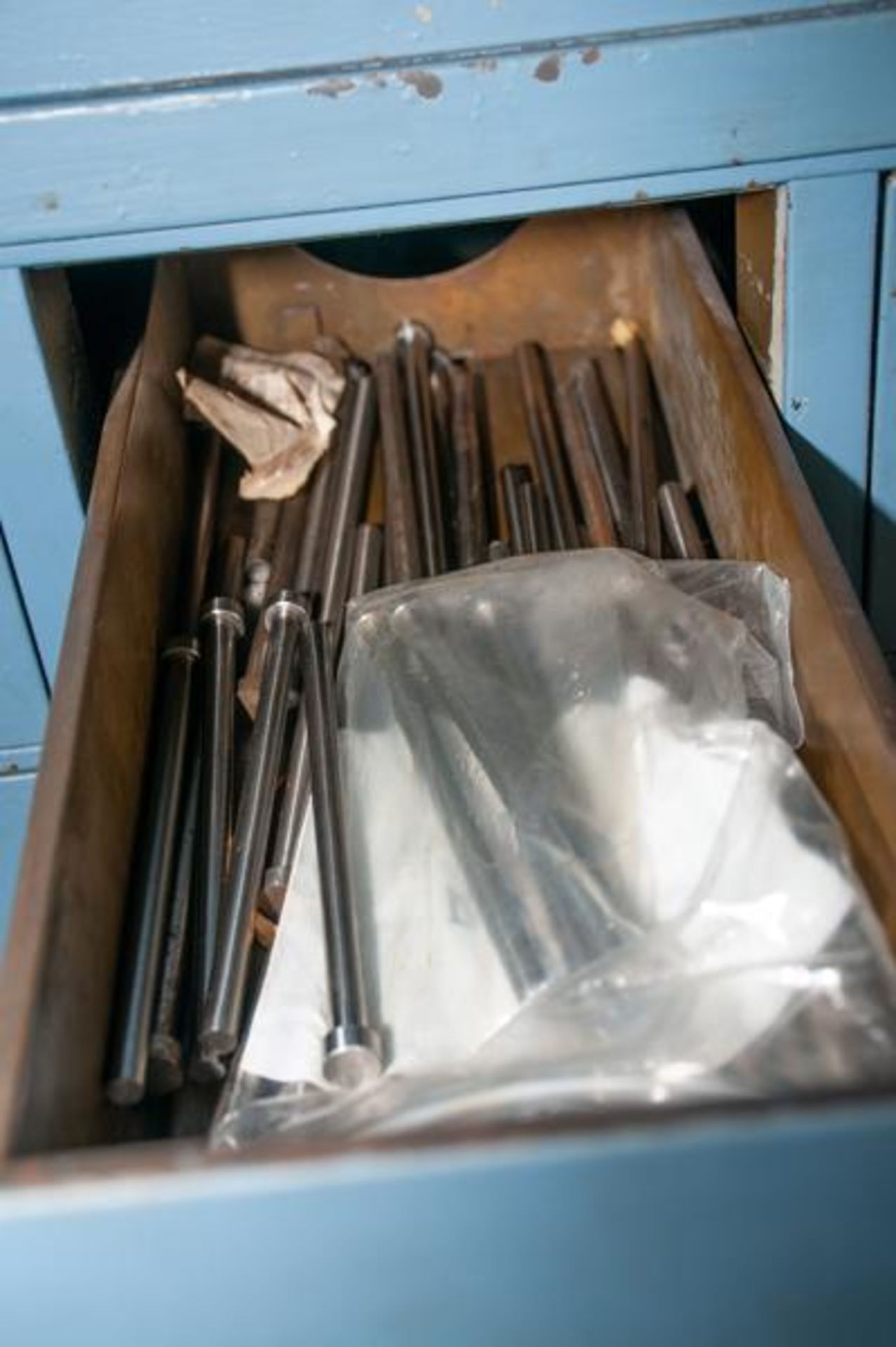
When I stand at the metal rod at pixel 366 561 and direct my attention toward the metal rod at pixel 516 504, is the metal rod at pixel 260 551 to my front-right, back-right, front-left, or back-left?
back-left

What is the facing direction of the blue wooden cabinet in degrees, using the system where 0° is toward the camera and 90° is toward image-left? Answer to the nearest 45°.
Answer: approximately 0°

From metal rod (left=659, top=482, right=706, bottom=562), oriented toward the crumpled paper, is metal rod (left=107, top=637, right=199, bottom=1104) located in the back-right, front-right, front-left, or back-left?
front-left
